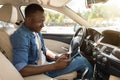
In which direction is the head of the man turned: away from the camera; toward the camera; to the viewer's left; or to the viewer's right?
to the viewer's right

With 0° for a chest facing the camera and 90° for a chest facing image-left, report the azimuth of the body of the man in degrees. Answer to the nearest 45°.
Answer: approximately 270°
